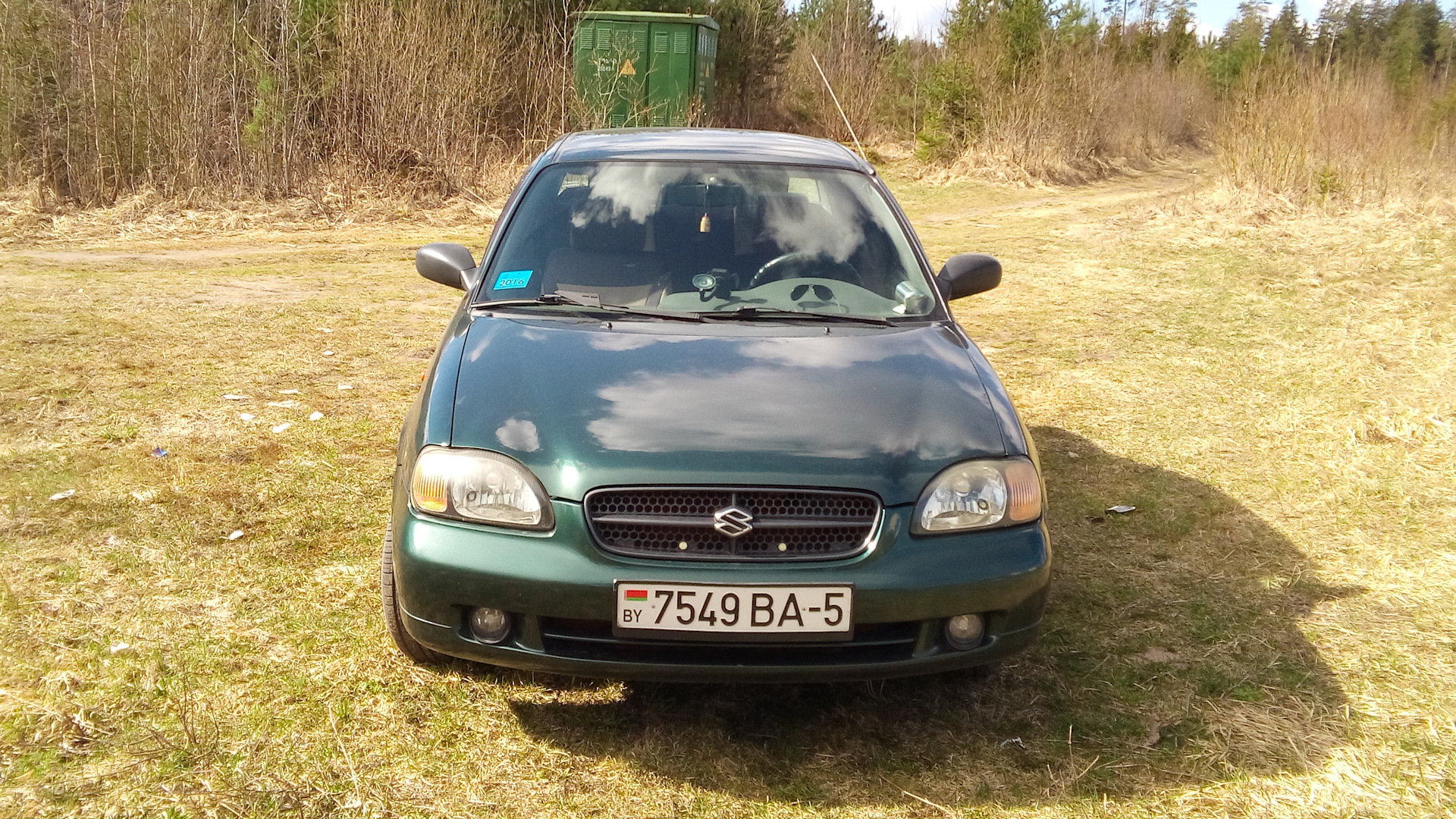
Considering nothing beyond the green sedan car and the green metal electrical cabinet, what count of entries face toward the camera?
2

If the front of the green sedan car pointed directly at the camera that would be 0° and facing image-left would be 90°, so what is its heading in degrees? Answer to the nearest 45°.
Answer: approximately 0°

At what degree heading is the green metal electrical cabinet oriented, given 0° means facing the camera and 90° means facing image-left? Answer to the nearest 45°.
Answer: approximately 0°

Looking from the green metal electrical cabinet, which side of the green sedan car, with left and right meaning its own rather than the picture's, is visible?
back

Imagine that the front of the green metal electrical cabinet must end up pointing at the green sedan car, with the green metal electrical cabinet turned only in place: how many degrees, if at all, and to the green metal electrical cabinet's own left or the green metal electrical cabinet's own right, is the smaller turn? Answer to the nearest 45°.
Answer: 0° — it already faces it
